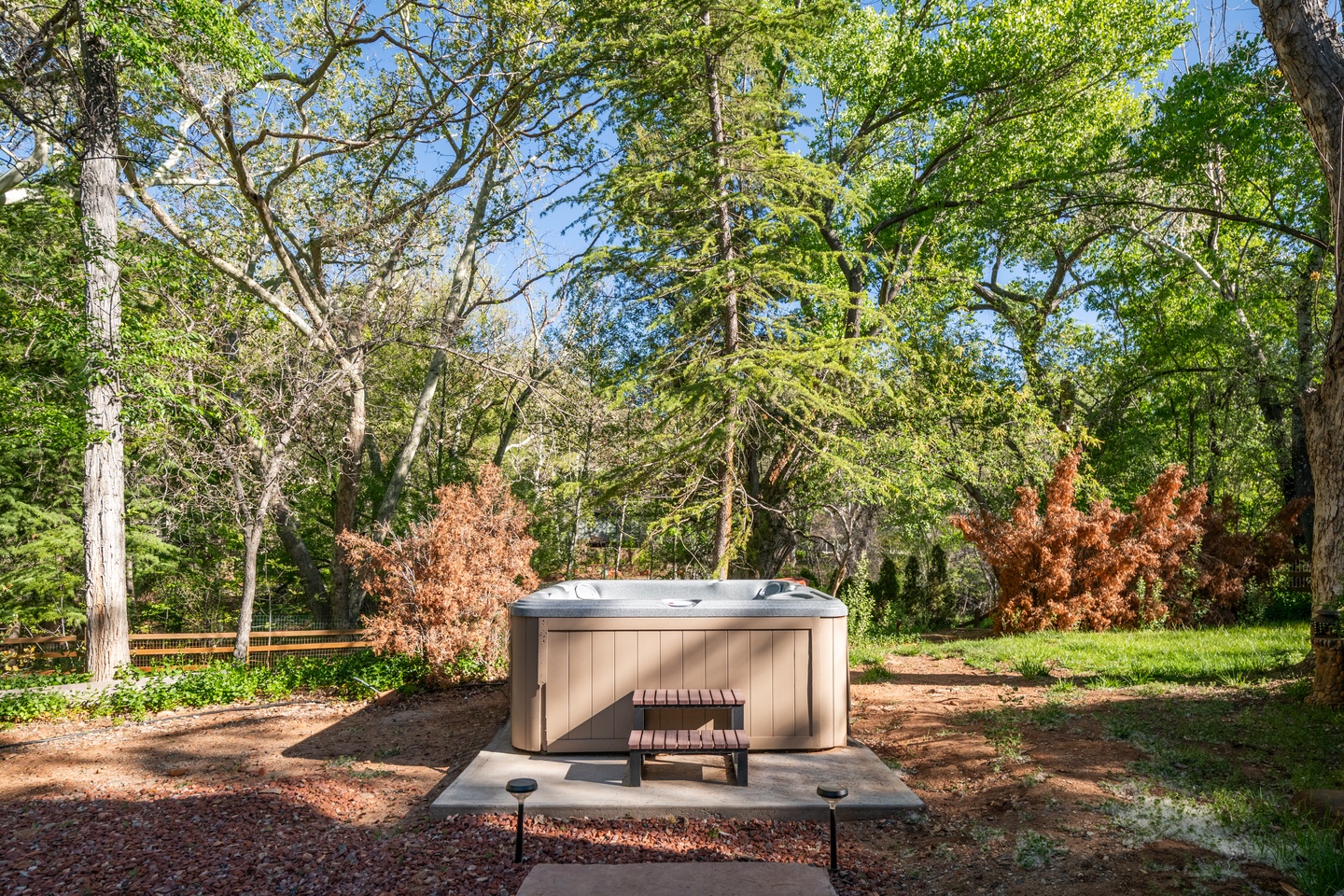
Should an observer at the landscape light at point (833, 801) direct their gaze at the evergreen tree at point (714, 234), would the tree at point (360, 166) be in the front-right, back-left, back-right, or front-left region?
front-left

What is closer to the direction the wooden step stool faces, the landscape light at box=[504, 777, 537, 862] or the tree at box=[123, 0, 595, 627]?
the landscape light

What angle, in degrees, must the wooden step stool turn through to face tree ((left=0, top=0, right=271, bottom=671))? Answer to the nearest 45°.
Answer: approximately 135° to its right

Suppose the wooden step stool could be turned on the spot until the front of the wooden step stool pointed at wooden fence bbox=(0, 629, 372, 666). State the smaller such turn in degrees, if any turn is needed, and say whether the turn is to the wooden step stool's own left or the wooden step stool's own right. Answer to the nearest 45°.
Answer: approximately 135° to the wooden step stool's own right

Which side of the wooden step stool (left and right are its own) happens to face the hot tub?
back

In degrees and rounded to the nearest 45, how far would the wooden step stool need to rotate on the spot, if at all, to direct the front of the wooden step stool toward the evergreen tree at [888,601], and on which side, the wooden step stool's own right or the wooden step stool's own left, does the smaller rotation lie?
approximately 180°

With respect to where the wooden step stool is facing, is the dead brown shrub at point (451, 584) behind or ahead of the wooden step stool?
behind

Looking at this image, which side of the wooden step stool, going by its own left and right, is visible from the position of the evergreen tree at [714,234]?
back

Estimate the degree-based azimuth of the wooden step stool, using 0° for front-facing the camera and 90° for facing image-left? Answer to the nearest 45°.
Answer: approximately 0°

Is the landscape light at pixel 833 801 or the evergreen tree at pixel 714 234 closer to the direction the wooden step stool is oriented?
the landscape light

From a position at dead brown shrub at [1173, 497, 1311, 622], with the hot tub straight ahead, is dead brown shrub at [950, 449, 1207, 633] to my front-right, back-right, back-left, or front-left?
front-right
